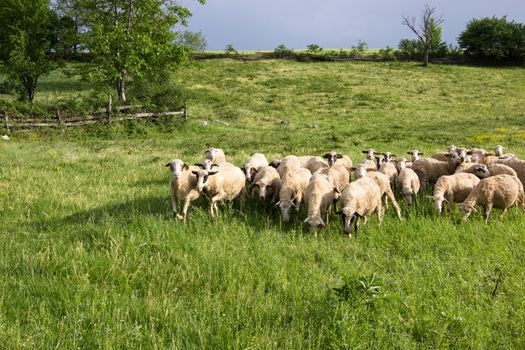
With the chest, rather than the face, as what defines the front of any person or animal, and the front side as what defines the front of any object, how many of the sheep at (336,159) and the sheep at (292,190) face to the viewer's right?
0

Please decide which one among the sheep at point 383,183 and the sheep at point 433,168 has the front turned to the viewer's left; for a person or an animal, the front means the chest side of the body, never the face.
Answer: the sheep at point 383,183

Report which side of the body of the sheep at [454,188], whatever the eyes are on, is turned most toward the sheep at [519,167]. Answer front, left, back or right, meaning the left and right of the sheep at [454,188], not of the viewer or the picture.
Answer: back

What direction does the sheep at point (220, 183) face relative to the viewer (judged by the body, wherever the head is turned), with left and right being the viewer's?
facing the viewer and to the left of the viewer

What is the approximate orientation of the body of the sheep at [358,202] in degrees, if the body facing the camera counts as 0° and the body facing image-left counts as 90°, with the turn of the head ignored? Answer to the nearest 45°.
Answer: approximately 45°

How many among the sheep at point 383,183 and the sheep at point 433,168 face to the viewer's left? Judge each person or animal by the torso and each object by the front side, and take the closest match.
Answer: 1
